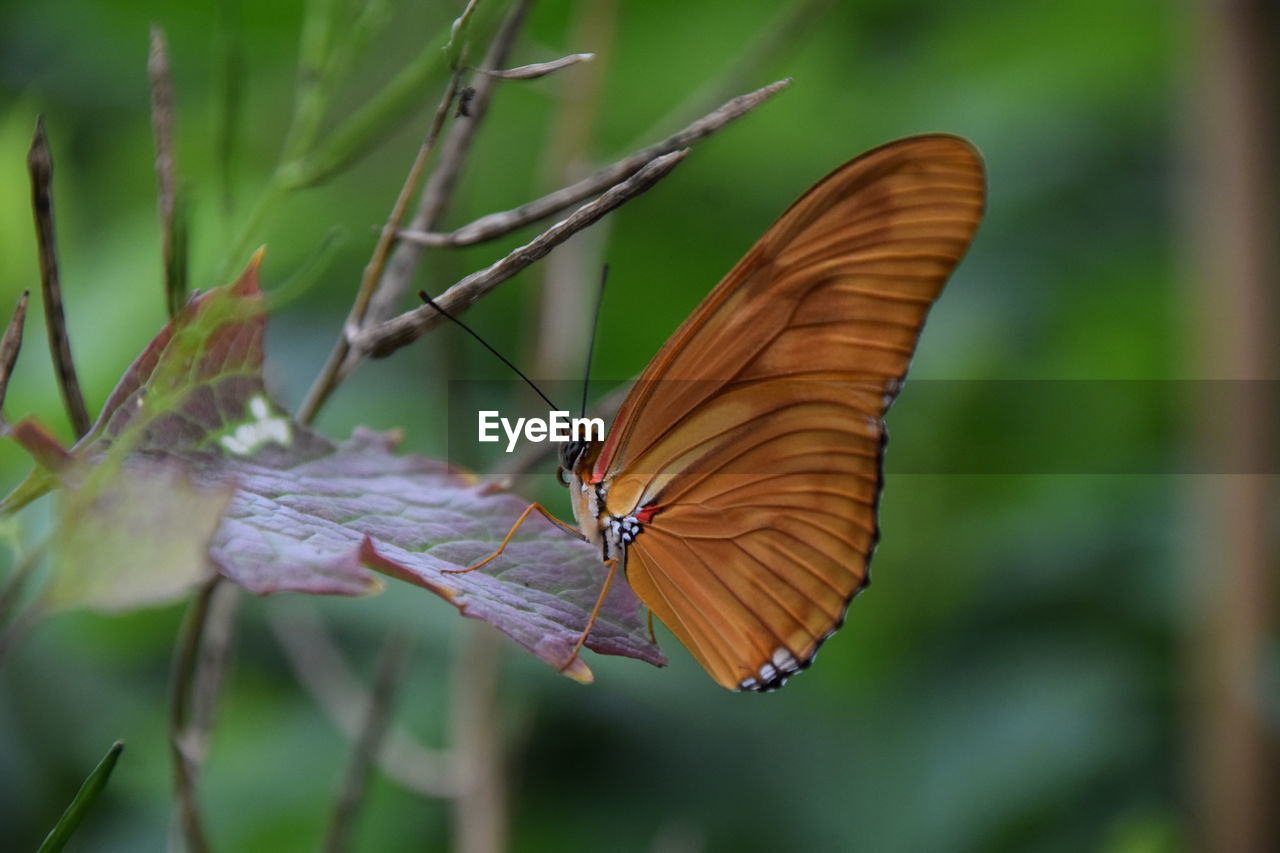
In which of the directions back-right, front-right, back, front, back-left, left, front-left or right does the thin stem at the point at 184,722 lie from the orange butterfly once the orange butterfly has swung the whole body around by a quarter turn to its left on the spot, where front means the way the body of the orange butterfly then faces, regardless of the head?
front-right

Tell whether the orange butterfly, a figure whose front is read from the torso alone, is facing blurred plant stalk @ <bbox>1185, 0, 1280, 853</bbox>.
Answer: no

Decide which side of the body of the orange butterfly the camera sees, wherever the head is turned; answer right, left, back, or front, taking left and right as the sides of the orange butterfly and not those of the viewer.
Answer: left

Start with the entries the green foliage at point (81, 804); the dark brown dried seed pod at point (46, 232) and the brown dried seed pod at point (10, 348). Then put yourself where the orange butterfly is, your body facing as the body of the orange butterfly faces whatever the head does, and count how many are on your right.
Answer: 0

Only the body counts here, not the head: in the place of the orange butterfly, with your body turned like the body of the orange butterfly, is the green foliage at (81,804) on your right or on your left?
on your left
